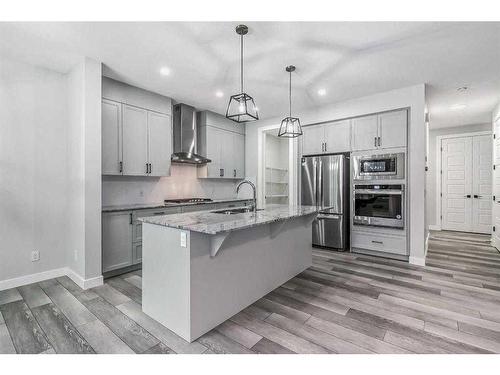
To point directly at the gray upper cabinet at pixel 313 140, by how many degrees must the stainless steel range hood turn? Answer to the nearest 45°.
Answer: approximately 45° to its left

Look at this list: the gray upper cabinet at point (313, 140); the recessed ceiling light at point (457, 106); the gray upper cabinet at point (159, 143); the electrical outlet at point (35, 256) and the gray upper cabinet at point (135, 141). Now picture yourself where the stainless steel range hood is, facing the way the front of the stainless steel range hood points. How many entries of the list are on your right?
3

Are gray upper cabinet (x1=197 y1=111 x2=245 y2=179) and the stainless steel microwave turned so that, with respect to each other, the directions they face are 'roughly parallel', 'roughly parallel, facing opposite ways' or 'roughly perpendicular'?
roughly perpendicular

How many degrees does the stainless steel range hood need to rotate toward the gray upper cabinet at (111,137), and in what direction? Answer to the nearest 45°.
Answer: approximately 90° to its right

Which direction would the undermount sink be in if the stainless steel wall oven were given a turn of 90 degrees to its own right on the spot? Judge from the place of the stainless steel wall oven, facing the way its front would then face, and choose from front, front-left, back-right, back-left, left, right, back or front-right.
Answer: front-left

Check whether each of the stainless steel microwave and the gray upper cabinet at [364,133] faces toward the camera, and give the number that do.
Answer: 2

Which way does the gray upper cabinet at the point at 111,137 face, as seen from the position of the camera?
facing the viewer and to the right of the viewer

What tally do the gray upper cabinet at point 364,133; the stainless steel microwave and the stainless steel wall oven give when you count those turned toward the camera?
3

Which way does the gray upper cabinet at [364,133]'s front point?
toward the camera

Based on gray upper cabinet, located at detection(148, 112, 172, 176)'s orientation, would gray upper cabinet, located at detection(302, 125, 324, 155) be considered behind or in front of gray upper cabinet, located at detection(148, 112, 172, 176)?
in front

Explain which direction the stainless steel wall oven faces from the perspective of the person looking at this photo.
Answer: facing the viewer

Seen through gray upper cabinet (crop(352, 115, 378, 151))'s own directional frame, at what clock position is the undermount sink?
The undermount sink is roughly at 1 o'clock from the gray upper cabinet.

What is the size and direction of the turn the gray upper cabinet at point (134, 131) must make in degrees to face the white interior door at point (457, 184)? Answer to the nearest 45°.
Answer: approximately 45° to its left

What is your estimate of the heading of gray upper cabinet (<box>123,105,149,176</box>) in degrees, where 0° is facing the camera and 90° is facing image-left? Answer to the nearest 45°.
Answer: approximately 315°

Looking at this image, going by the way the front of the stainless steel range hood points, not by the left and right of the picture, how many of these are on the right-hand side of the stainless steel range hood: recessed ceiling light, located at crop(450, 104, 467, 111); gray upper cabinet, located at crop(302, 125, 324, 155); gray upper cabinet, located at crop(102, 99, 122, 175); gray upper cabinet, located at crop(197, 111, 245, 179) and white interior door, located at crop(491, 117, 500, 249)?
1

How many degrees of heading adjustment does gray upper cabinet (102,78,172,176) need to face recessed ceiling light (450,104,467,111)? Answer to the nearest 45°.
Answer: approximately 45° to its left

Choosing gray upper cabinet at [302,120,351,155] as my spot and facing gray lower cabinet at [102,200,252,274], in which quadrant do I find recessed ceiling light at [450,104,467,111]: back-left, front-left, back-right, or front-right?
back-left

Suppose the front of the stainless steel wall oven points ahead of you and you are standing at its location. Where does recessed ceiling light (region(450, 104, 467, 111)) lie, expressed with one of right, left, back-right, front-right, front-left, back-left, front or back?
back-left

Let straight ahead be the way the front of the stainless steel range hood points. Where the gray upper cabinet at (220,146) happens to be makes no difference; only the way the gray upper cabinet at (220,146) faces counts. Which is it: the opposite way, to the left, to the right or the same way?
the same way

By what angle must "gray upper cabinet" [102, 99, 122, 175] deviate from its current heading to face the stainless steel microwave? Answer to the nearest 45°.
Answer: approximately 45° to its left
